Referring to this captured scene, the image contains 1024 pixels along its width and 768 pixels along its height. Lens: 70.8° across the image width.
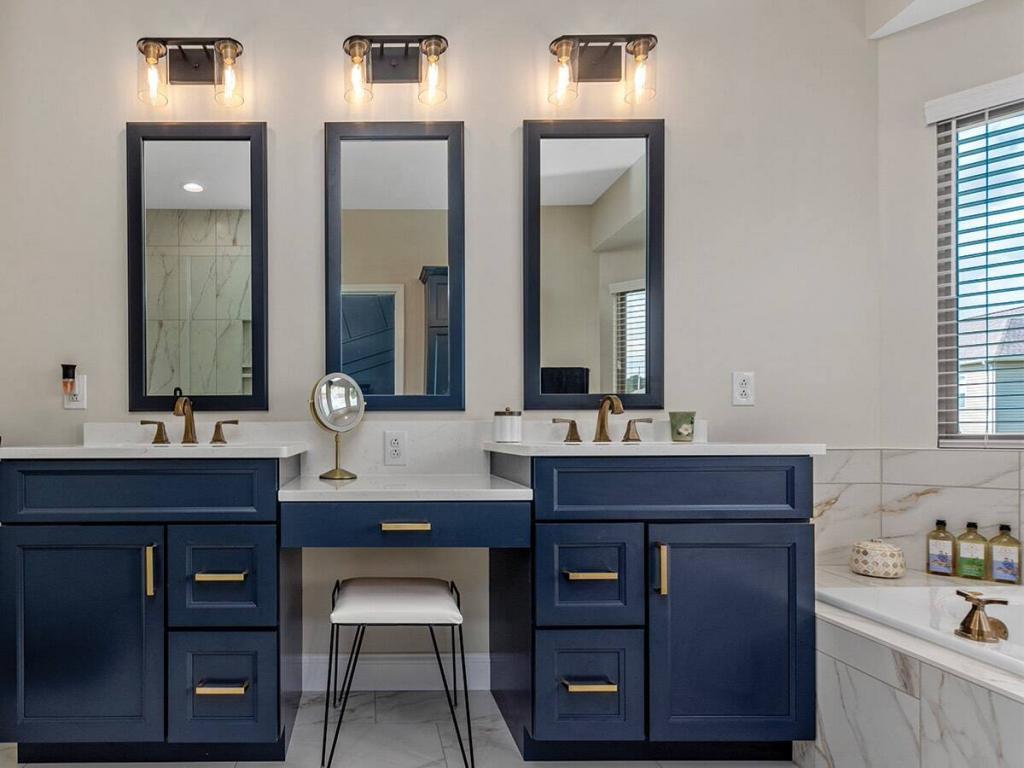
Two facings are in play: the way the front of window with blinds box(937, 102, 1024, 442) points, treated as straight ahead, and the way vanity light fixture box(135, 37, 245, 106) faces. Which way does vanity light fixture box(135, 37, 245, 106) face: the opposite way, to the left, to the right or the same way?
to the left

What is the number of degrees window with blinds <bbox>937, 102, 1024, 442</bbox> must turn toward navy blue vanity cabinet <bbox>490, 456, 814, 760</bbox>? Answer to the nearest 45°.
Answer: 0° — it already faces it

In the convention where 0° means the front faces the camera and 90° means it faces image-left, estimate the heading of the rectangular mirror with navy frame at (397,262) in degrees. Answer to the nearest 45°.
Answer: approximately 0°
